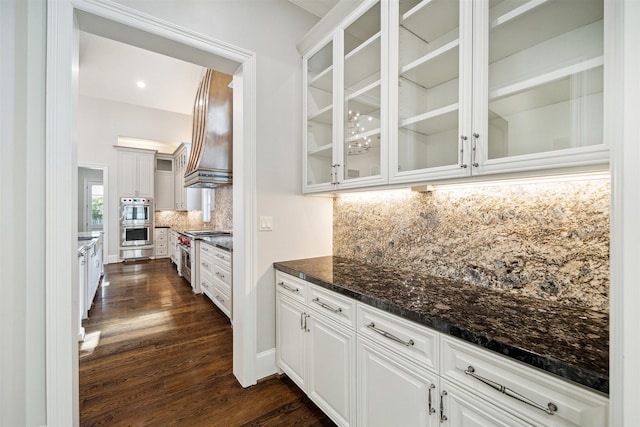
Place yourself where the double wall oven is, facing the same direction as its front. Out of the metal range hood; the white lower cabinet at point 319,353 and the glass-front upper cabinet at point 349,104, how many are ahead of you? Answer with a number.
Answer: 3

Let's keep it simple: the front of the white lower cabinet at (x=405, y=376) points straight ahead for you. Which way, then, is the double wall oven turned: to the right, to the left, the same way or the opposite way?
to the left

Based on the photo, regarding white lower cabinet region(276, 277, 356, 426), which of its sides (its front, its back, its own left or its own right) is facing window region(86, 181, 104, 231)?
right

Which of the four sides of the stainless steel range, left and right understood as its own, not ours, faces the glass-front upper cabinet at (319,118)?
left

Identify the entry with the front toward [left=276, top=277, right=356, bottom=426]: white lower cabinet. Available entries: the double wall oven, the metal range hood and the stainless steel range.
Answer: the double wall oven

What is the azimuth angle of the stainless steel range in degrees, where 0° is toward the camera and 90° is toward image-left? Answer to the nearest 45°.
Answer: approximately 90°

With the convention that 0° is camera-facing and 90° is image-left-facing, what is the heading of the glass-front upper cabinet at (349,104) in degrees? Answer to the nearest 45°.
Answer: approximately 45°

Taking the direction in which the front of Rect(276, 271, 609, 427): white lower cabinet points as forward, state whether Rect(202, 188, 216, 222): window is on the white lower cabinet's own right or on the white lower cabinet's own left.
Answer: on the white lower cabinet's own right

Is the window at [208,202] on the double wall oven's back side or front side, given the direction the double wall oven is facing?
on the front side

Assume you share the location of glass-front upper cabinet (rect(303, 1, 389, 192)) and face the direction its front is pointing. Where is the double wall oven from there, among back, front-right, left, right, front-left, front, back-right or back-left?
right

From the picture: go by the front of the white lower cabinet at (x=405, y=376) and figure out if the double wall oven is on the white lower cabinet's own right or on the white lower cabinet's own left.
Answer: on the white lower cabinet's own right

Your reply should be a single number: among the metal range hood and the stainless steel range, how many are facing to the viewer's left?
2
